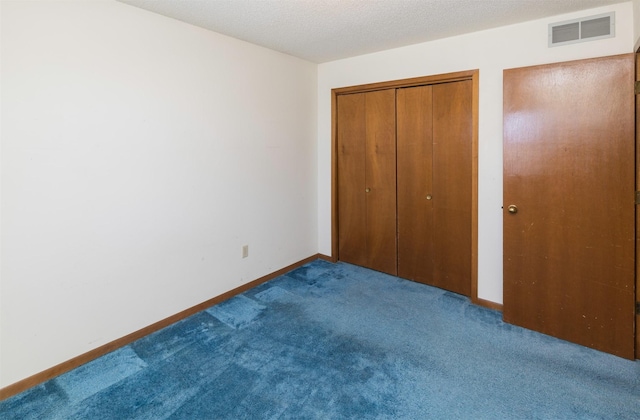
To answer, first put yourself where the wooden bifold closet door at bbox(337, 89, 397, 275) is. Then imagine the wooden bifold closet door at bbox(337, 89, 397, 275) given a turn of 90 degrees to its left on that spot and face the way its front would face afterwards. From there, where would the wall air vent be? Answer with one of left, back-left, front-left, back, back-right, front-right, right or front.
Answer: front

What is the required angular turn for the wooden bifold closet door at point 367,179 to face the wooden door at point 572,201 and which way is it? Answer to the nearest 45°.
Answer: approximately 90° to its left

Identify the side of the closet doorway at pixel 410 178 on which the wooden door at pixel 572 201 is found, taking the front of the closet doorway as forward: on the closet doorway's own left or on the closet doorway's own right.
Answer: on the closet doorway's own left

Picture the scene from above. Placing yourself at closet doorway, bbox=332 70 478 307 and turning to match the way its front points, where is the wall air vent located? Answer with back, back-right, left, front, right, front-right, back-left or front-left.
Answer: left

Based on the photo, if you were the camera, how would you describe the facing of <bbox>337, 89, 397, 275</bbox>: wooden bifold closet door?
facing the viewer and to the left of the viewer

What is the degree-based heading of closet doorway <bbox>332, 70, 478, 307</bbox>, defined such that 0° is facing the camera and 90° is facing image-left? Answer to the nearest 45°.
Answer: approximately 45°
